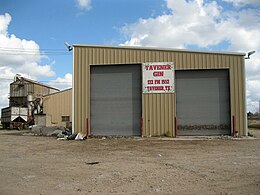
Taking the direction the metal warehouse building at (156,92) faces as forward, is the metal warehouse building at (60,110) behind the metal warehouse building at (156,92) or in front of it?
behind

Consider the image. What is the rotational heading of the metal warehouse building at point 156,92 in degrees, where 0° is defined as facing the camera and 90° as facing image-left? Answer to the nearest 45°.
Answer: approximately 0°
